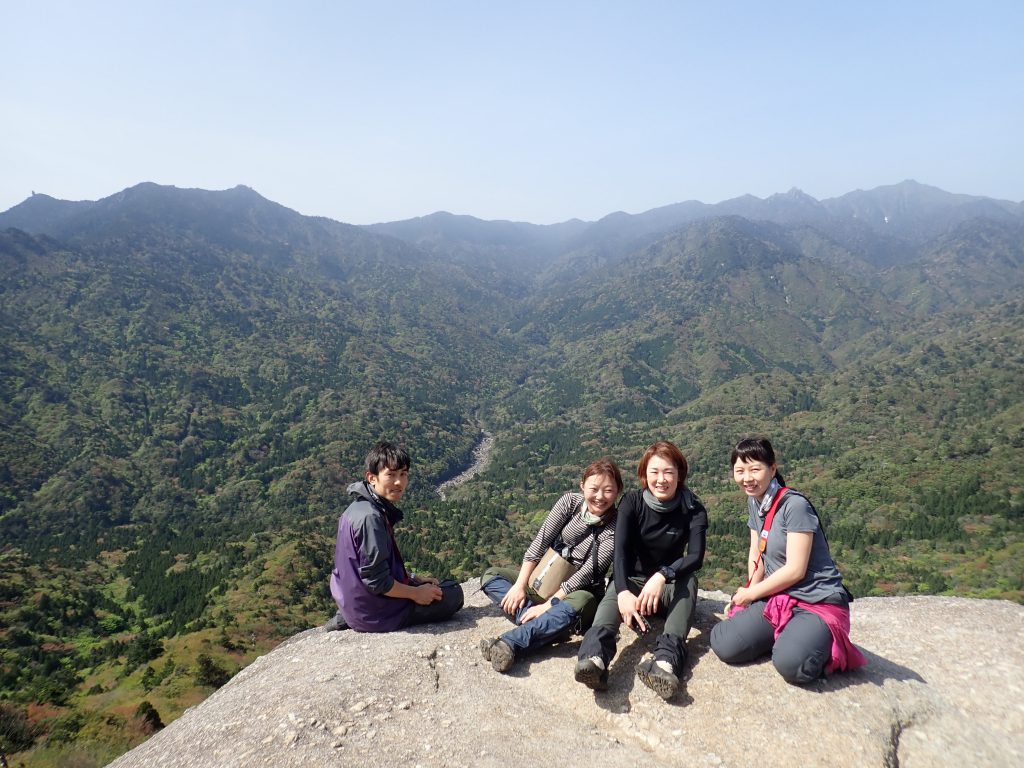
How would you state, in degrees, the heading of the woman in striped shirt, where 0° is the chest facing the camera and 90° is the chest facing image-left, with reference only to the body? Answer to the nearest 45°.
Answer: approximately 45°

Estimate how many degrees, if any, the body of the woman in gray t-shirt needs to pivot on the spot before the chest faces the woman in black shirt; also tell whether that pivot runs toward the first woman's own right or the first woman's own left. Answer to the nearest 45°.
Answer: approximately 45° to the first woman's own right

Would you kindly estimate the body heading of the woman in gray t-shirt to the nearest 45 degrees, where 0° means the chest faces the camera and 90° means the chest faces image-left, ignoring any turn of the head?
approximately 45°

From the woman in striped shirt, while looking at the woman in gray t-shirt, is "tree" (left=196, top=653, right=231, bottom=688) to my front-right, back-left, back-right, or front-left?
back-left

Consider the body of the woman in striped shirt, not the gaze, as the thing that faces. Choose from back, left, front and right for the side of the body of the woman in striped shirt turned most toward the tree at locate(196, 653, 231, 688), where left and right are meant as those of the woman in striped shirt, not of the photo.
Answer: right

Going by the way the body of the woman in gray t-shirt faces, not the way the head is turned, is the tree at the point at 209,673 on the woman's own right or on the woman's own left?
on the woman's own right
